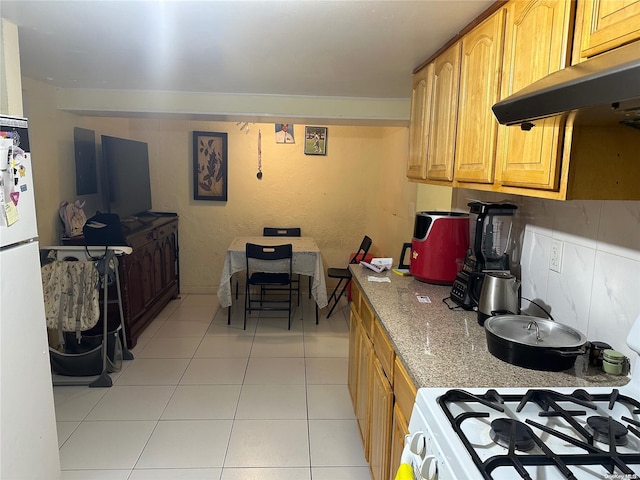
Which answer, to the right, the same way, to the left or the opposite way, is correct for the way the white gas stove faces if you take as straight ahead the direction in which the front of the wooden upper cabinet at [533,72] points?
the same way

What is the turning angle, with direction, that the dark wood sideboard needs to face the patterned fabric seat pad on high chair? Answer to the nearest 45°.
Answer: approximately 90° to its right

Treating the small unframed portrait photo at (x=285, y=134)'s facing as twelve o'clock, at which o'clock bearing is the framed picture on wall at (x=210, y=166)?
The framed picture on wall is roughly at 3 o'clock from the small unframed portrait photo.

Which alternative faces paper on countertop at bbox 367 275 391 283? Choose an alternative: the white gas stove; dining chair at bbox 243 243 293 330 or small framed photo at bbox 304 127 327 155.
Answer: the small framed photo

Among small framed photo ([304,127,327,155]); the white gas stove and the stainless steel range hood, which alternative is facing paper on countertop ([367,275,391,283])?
the small framed photo

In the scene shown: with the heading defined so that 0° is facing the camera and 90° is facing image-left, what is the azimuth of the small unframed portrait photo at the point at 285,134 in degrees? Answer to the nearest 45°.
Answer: approximately 0°

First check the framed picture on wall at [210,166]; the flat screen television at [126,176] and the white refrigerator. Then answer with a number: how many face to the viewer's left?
0

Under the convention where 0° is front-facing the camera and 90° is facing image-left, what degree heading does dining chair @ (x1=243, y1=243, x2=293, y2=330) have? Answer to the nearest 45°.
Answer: approximately 180°

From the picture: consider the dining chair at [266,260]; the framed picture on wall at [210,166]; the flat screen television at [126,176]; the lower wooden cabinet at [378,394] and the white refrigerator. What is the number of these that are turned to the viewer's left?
1

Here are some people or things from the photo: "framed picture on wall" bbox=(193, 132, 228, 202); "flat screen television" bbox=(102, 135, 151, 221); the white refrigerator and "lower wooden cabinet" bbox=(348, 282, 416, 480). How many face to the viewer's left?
1

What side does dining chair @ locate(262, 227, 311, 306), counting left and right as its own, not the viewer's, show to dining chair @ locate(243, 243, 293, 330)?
front

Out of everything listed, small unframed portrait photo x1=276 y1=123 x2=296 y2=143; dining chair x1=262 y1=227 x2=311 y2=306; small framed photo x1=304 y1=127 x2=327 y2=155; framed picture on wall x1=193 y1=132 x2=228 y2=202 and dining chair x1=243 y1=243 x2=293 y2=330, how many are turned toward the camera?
4

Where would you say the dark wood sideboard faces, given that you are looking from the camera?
facing the viewer and to the right of the viewer

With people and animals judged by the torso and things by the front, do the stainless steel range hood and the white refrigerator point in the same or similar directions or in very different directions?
very different directions

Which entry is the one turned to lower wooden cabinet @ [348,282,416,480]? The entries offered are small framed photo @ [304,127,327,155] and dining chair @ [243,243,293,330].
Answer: the small framed photo

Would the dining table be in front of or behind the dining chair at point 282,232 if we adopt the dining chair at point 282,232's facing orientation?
in front

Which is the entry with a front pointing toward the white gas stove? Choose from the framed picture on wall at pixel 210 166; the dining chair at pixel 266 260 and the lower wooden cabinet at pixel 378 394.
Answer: the framed picture on wall

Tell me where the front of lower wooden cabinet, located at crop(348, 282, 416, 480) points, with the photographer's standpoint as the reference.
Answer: facing to the left of the viewer
